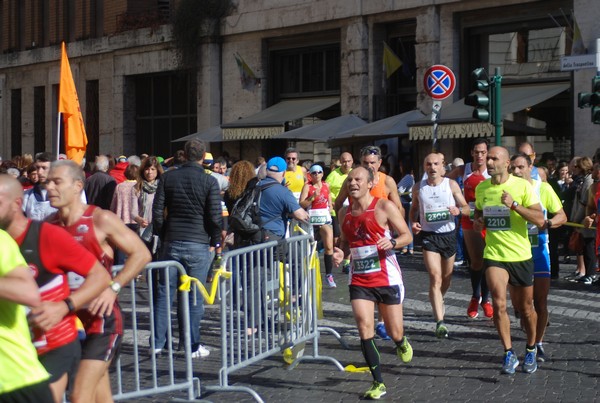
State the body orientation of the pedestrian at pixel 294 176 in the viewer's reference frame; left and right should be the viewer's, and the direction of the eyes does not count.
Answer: facing the viewer

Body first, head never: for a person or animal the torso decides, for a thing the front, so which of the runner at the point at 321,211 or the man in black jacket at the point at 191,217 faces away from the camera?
the man in black jacket

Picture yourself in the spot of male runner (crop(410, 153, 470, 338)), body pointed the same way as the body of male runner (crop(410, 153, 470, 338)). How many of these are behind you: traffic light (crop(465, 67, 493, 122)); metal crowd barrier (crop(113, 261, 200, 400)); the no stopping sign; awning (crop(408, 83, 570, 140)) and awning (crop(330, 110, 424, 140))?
4

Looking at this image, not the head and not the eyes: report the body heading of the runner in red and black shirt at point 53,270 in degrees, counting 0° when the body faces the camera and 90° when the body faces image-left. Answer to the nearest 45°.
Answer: approximately 45°

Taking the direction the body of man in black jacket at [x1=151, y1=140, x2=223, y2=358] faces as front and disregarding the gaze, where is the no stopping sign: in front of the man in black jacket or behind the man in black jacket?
in front

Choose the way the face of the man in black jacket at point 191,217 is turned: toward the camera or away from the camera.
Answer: away from the camera

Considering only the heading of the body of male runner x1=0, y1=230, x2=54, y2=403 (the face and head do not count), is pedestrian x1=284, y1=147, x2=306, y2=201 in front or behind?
behind

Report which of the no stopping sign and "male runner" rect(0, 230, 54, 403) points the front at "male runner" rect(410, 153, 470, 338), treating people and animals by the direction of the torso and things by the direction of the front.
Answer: the no stopping sign

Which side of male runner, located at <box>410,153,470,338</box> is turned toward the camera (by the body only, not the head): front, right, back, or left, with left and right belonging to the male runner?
front

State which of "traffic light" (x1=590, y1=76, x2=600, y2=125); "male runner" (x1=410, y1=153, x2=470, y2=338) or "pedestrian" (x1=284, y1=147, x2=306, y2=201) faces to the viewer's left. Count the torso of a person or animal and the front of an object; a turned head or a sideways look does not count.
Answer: the traffic light

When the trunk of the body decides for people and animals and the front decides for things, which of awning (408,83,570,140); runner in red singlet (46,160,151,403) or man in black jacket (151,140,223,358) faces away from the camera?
the man in black jacket

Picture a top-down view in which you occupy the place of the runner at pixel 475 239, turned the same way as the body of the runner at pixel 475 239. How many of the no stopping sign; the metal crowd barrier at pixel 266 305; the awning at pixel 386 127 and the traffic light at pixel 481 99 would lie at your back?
3
